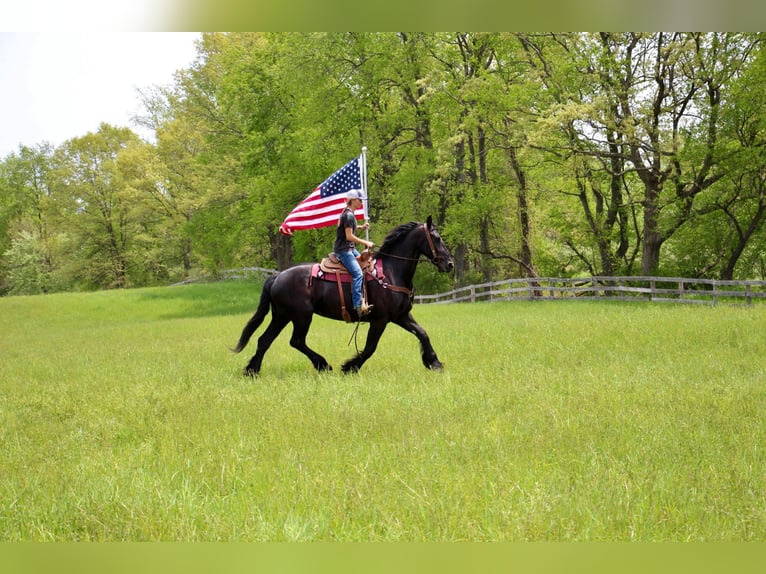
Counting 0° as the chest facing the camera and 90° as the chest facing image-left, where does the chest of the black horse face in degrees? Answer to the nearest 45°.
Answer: approximately 270°

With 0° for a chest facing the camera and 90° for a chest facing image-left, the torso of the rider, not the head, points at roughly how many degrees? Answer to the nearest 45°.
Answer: approximately 270°

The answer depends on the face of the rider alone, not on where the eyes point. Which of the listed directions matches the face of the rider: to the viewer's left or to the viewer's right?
to the viewer's right

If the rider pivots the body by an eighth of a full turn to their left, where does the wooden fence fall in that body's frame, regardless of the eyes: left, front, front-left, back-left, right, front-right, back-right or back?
front

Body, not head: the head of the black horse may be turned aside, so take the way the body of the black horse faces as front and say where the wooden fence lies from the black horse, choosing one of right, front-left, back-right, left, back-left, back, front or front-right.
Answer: front-left
